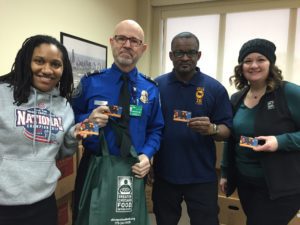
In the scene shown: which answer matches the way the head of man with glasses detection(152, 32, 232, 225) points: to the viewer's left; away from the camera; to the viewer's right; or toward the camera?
toward the camera

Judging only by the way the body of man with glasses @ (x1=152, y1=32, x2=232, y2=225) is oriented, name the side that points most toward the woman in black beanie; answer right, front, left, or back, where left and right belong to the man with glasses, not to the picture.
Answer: left

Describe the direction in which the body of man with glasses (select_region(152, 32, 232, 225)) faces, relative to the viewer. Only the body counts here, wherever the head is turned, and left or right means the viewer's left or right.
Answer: facing the viewer

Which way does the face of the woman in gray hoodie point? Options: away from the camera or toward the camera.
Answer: toward the camera

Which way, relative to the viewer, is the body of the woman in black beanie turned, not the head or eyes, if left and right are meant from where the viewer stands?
facing the viewer and to the left of the viewer

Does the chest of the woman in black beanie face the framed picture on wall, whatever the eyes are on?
no

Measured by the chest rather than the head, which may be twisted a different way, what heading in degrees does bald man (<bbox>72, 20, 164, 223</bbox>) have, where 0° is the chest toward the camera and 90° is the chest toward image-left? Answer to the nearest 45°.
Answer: approximately 0°

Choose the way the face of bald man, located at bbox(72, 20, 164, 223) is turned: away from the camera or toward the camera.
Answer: toward the camera

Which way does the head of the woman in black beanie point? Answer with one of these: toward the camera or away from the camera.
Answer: toward the camera

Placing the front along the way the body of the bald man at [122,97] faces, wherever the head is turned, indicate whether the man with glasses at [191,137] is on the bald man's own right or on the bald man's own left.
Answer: on the bald man's own left

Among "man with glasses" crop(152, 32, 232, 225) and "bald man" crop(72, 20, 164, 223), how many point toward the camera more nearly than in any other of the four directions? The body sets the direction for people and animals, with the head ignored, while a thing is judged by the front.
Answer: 2

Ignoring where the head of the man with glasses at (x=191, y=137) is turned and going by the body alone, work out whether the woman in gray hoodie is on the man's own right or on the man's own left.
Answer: on the man's own right

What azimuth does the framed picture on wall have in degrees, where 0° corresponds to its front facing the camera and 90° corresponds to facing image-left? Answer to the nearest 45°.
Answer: approximately 315°

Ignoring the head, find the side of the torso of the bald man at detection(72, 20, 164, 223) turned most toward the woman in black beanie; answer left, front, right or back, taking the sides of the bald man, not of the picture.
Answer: left

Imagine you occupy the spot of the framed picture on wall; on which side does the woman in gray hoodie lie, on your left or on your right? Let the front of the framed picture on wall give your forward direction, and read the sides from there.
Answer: on your right

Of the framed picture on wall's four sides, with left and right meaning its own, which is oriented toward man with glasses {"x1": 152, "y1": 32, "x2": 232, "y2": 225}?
front
